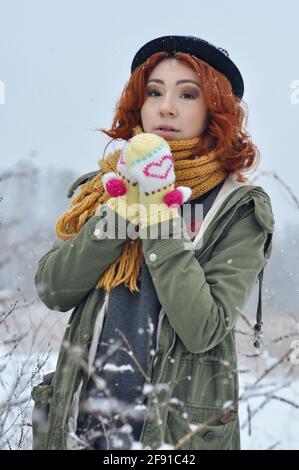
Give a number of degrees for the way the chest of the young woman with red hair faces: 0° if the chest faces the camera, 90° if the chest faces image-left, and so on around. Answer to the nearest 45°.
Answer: approximately 45°
